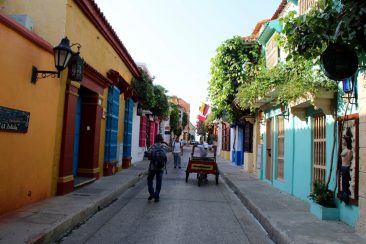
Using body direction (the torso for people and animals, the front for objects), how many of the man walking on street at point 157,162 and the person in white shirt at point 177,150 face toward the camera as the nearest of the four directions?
1

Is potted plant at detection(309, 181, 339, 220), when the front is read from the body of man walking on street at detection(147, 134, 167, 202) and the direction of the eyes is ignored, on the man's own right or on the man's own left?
on the man's own right

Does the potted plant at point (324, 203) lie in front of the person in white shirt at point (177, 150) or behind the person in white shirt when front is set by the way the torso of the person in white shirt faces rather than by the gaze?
in front

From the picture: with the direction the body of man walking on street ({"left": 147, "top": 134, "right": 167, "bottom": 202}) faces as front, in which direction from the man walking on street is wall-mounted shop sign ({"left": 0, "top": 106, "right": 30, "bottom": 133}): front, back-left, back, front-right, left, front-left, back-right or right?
back-left

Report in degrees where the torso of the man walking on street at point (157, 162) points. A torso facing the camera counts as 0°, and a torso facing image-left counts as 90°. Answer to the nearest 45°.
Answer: approximately 180°

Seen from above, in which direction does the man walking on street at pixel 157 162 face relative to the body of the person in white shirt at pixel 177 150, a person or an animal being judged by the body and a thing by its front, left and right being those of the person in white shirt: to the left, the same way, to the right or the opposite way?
the opposite way

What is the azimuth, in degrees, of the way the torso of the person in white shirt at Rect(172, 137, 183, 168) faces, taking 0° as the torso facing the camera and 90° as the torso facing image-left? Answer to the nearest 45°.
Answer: approximately 0°

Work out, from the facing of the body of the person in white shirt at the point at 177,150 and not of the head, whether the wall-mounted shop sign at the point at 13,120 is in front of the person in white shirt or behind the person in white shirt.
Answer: in front

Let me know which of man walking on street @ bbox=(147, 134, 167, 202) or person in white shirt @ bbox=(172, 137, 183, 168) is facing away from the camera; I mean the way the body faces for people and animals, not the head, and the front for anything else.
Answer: the man walking on street

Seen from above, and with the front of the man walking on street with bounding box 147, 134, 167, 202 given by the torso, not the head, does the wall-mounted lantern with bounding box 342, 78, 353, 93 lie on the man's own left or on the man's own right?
on the man's own right

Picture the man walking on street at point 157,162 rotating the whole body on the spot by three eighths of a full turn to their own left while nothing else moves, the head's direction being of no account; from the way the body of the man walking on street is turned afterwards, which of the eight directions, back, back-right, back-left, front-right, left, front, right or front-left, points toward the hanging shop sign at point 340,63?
left
